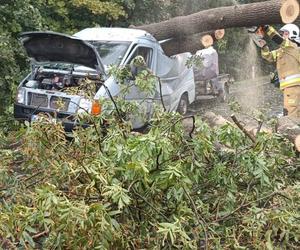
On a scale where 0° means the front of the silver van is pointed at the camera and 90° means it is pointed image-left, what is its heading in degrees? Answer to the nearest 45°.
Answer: approximately 45°

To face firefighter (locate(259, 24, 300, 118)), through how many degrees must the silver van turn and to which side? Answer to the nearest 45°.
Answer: approximately 135° to its left

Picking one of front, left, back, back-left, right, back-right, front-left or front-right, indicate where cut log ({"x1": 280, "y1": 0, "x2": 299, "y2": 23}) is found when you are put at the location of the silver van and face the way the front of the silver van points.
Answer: back-left

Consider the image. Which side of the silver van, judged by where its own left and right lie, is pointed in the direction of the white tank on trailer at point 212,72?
back

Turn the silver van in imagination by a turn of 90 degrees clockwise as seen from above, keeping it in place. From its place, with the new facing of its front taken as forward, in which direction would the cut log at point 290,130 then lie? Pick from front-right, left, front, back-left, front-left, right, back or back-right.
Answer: back
